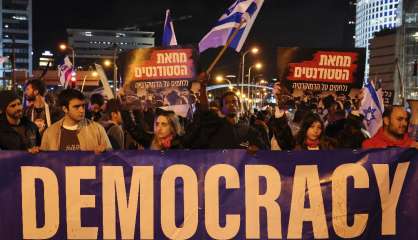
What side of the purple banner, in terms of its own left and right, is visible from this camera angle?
front

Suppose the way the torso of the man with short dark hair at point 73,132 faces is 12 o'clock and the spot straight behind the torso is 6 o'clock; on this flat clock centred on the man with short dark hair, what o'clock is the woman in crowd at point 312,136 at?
The woman in crowd is roughly at 9 o'clock from the man with short dark hair.

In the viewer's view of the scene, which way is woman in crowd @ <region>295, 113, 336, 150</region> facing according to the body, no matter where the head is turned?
toward the camera

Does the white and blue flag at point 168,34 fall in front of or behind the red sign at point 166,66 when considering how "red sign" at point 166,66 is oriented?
behind

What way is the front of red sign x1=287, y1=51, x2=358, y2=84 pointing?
toward the camera

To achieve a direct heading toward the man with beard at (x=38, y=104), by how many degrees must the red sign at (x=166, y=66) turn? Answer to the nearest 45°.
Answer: approximately 45° to its right

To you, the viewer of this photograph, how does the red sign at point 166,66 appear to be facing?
facing the viewer

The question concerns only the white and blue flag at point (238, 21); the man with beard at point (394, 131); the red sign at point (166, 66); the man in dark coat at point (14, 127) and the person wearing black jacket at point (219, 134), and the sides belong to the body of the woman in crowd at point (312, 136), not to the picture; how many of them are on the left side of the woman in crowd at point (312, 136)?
1

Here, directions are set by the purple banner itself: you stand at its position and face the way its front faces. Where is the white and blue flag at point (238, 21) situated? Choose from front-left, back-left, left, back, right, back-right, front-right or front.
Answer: back

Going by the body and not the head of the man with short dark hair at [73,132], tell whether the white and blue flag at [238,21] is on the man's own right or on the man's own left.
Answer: on the man's own left
